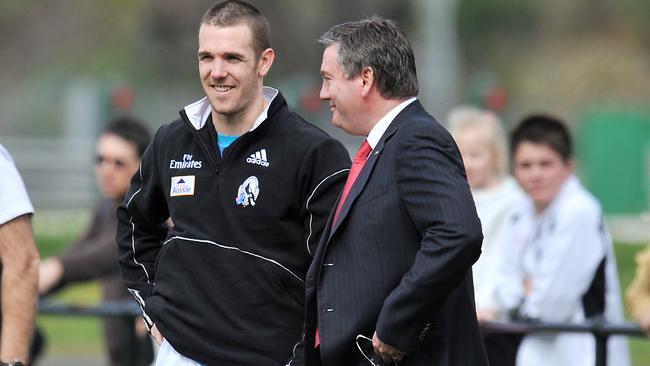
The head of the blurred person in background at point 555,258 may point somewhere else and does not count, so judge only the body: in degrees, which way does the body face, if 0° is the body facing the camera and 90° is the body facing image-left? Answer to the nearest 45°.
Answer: approximately 45°

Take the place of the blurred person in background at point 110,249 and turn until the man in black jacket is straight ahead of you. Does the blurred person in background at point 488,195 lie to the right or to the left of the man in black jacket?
left

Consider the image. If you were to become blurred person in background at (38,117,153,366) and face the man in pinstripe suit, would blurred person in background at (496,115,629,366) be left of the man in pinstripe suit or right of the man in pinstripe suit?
left

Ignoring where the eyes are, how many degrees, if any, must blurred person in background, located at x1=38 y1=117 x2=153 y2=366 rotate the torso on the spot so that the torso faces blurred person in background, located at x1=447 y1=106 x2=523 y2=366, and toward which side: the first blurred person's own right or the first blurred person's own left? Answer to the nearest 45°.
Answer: approximately 90° to the first blurred person's own left

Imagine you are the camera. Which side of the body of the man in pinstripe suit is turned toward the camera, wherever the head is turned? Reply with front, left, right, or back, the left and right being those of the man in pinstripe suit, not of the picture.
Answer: left

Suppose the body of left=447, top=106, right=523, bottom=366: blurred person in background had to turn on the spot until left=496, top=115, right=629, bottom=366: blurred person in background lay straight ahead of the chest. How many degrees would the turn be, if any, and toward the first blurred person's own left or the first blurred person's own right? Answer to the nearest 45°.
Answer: approximately 90° to the first blurred person's own left
